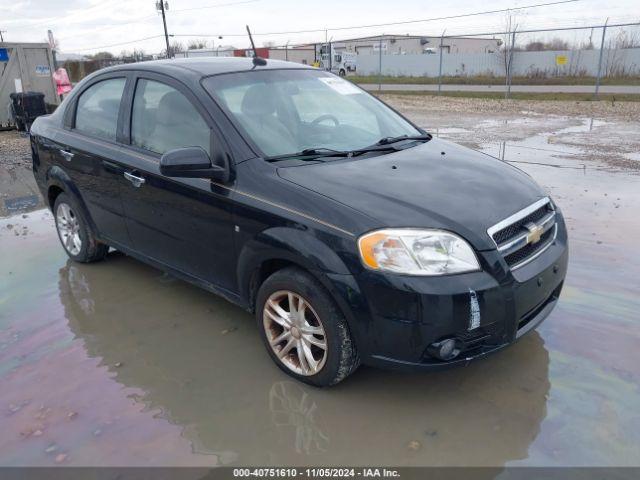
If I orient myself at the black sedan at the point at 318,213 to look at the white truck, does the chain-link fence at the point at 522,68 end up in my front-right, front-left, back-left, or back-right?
front-right

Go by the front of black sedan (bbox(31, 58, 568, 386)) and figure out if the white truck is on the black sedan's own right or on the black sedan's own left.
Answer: on the black sedan's own left

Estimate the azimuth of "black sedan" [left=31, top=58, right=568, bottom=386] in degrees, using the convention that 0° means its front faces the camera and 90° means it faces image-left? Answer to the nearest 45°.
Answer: approximately 315°

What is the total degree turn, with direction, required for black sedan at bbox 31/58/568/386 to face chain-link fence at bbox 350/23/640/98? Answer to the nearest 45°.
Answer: approximately 90° to its left

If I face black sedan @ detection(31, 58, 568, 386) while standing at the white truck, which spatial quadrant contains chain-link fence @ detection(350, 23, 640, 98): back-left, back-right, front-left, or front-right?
front-left
